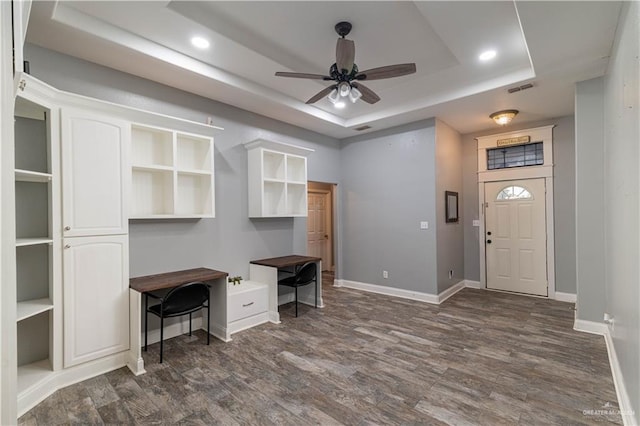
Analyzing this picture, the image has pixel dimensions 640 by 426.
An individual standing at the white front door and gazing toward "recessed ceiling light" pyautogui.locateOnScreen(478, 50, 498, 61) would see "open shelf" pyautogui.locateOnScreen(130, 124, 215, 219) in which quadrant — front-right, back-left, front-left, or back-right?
front-right

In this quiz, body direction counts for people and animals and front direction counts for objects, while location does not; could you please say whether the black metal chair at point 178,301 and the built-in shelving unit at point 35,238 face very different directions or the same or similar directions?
very different directions

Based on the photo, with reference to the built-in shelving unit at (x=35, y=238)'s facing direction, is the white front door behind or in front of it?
in front

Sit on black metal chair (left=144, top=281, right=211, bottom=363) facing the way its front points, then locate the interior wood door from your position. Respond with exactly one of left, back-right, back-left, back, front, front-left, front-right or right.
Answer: right

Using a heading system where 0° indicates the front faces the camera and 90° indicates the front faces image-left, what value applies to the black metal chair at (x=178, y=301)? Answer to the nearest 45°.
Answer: approximately 135°

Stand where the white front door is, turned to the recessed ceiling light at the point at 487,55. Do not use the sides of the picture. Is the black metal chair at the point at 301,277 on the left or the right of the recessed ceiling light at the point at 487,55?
right

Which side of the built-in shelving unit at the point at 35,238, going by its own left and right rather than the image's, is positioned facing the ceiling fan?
front

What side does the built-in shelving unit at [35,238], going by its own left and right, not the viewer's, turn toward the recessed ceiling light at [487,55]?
front

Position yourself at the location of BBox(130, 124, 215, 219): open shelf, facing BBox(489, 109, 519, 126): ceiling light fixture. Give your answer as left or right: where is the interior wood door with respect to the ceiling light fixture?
left

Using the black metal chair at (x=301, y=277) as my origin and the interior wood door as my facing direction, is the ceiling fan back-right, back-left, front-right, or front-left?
back-right

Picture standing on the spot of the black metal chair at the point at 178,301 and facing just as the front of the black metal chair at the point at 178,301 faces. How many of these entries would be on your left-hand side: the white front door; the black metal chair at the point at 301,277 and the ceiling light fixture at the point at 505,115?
0
